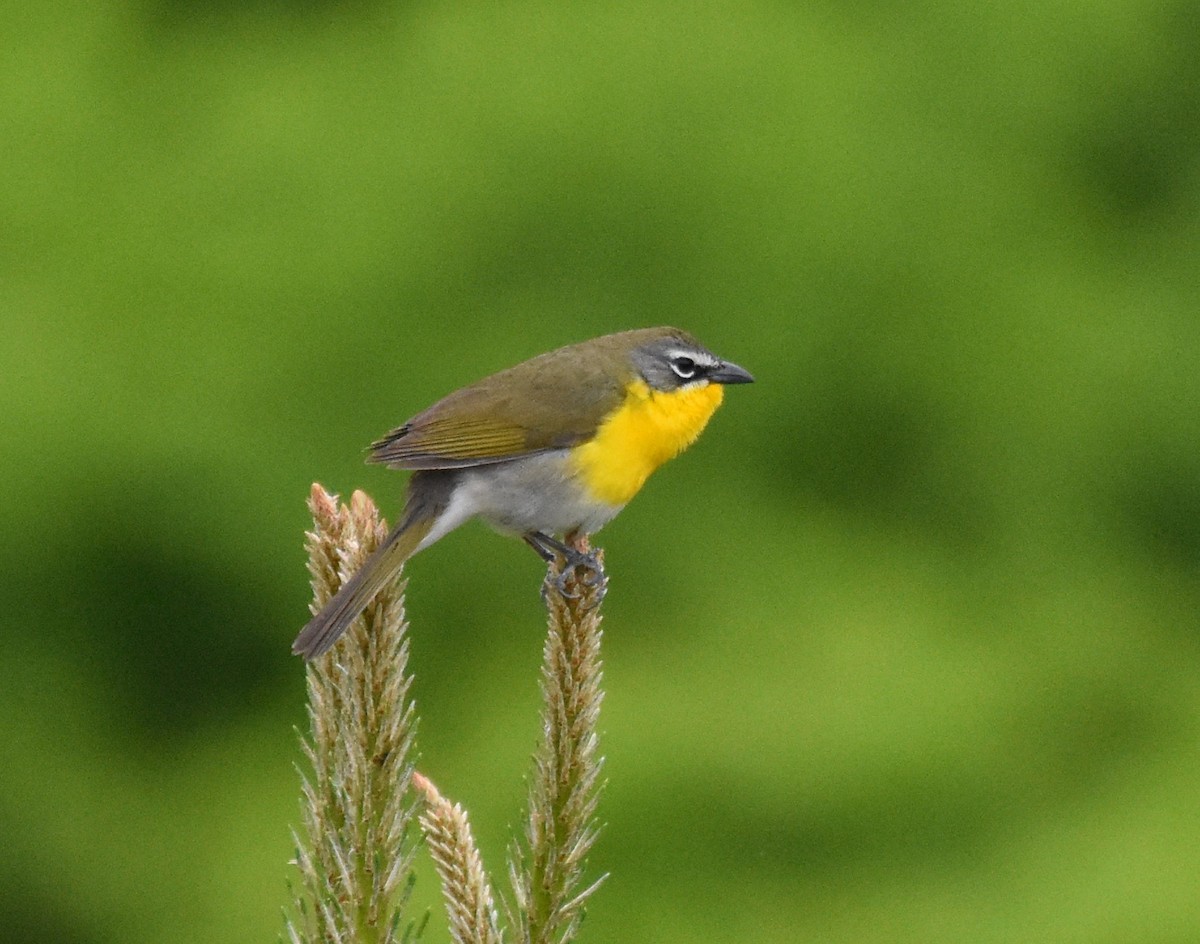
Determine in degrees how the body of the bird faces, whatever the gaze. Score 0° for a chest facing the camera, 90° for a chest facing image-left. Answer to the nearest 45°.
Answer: approximately 270°

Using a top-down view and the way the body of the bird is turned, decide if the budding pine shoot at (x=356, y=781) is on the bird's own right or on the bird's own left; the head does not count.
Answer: on the bird's own right
